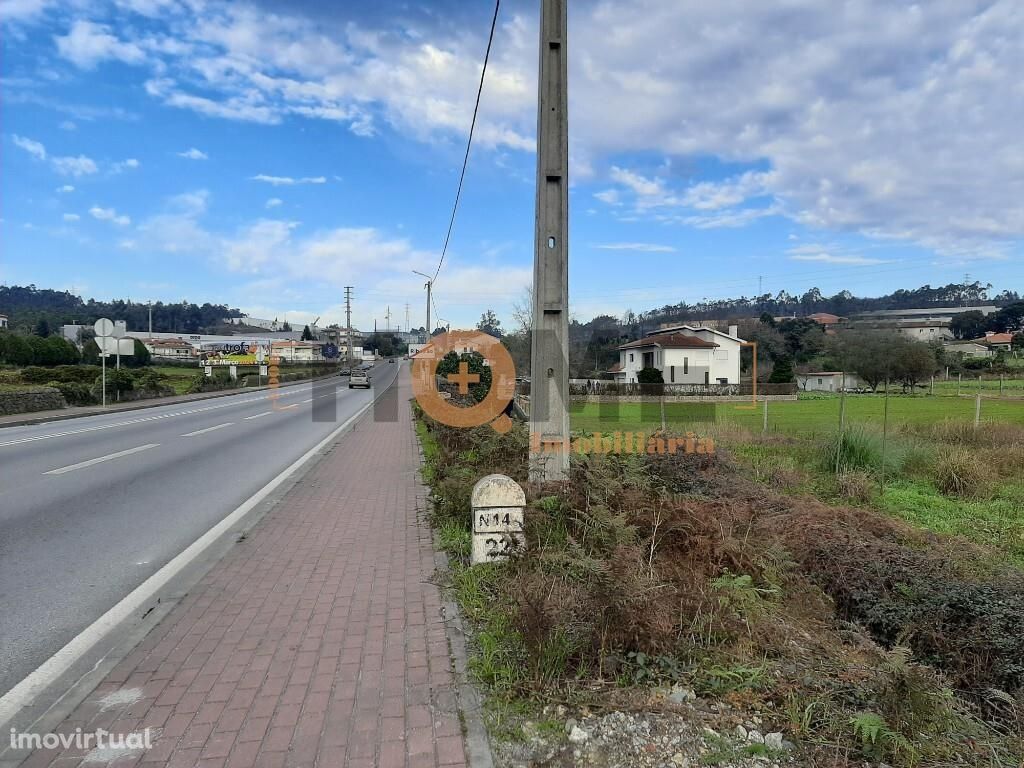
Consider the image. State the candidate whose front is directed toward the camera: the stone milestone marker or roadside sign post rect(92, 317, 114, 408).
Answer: the stone milestone marker

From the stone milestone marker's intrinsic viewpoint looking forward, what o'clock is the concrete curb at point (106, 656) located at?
The concrete curb is roughly at 2 o'clock from the stone milestone marker.

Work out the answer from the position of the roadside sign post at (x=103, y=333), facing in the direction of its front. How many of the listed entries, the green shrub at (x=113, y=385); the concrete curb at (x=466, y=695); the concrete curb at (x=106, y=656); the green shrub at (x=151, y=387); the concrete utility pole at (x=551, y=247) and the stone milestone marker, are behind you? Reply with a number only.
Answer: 4

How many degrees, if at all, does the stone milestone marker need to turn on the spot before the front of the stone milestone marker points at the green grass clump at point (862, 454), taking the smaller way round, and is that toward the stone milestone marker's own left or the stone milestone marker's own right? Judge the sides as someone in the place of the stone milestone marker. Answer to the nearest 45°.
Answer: approximately 135° to the stone milestone marker's own left

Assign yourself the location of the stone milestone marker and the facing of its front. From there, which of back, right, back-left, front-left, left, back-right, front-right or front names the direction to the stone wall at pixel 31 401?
back-right

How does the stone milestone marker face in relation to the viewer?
toward the camera

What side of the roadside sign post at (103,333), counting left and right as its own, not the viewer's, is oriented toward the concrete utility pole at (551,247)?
back

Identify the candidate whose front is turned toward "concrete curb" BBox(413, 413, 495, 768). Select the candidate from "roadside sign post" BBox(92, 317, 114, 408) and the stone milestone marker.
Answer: the stone milestone marker

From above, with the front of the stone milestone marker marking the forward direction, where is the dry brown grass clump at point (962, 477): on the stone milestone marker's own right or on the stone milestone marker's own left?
on the stone milestone marker's own left

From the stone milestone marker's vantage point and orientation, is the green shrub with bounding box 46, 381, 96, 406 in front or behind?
behind

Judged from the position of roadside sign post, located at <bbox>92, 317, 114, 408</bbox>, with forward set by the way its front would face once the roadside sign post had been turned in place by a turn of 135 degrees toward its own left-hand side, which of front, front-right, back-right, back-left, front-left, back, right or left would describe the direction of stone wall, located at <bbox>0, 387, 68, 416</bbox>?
front

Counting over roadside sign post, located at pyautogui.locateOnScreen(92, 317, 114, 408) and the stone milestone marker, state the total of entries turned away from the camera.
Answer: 1

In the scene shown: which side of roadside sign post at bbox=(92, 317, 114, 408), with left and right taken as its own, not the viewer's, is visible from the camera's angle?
back

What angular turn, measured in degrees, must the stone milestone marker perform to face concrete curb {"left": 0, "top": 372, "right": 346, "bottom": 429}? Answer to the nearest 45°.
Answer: approximately 135° to its right
